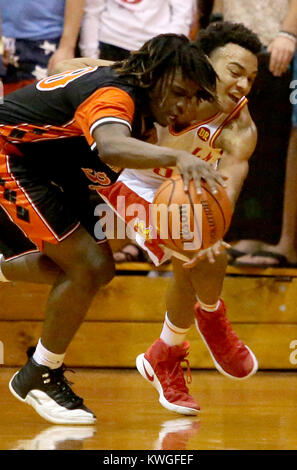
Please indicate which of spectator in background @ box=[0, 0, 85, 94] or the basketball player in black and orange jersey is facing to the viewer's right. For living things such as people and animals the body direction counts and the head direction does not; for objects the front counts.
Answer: the basketball player in black and orange jersey

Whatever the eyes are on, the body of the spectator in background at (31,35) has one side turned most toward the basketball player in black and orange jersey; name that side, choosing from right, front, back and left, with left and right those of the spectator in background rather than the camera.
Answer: front

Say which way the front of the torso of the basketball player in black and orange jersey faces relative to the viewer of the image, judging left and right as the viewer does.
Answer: facing to the right of the viewer

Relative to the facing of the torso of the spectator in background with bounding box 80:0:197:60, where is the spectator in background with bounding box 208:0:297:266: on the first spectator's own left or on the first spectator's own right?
on the first spectator's own left

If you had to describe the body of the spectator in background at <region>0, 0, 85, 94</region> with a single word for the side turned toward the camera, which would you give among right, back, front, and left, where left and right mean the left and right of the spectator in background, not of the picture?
front

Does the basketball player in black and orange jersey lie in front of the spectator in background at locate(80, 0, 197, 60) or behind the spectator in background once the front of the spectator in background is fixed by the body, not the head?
in front

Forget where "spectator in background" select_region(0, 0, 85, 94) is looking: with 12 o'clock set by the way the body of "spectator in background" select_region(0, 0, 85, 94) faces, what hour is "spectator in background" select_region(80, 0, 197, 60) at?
"spectator in background" select_region(80, 0, 197, 60) is roughly at 9 o'clock from "spectator in background" select_region(0, 0, 85, 94).

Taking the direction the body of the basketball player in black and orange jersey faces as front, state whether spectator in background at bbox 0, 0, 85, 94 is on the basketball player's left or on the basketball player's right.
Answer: on the basketball player's left

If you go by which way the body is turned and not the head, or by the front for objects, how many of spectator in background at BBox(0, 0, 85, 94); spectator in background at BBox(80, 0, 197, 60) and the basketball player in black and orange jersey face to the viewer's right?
1

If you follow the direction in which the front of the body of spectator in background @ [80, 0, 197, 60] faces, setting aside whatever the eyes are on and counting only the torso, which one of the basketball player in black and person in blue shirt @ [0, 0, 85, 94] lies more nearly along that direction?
the basketball player in black and orange jersey

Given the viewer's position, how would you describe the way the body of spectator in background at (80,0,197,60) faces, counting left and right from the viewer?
facing the viewer
